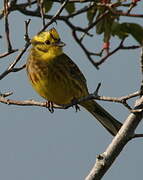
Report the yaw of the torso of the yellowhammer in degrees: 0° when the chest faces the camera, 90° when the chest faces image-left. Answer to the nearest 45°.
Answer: approximately 45°
